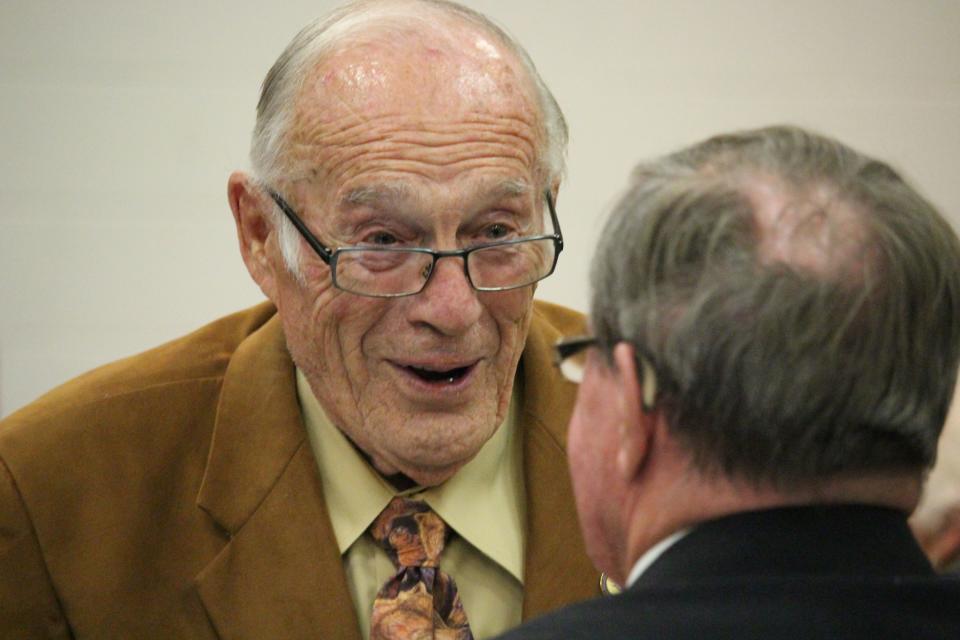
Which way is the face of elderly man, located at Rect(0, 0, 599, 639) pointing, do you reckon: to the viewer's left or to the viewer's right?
to the viewer's right

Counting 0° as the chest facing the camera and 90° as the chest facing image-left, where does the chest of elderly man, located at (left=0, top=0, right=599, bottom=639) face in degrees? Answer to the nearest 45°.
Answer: approximately 315°

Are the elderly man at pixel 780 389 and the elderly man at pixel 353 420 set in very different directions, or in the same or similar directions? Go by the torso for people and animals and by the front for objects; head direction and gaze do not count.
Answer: very different directions

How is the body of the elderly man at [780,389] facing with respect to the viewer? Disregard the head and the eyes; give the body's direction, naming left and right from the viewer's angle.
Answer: facing away from the viewer and to the left of the viewer

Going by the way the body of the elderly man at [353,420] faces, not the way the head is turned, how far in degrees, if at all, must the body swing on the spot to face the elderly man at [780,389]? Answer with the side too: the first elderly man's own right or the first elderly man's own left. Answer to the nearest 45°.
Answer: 0° — they already face them

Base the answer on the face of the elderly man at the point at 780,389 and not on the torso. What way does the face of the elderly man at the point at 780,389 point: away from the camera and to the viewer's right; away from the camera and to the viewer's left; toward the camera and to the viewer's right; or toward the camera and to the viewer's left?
away from the camera and to the viewer's left
